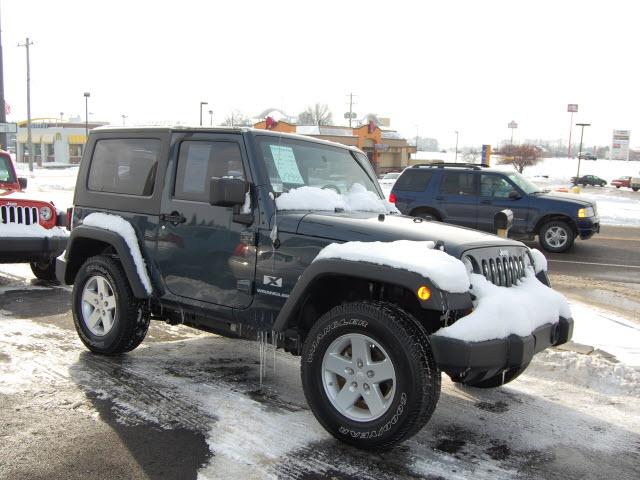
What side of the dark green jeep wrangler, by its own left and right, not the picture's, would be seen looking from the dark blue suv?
left

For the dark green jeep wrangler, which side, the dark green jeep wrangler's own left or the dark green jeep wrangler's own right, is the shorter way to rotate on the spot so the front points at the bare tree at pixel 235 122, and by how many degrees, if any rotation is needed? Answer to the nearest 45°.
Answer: approximately 135° to the dark green jeep wrangler's own left

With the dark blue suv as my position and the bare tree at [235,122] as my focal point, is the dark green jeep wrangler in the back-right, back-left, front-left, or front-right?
back-left

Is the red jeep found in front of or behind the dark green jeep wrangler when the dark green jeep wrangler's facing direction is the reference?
behind

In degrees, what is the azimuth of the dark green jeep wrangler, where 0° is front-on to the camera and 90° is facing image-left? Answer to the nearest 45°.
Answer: approximately 315°
